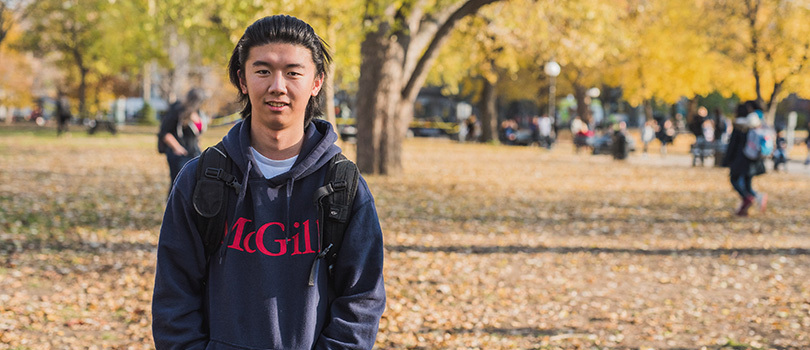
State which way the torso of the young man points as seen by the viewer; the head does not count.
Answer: toward the camera

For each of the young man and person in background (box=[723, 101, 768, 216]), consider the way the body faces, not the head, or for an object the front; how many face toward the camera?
1

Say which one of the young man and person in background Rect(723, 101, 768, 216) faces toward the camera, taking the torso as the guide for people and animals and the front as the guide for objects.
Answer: the young man

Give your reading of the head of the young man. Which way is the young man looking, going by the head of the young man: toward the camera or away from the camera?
toward the camera

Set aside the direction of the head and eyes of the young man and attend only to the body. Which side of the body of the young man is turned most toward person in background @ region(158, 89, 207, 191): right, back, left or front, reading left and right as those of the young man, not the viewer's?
back

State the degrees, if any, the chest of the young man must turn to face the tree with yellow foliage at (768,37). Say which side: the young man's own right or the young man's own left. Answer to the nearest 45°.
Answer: approximately 135° to the young man's own left
